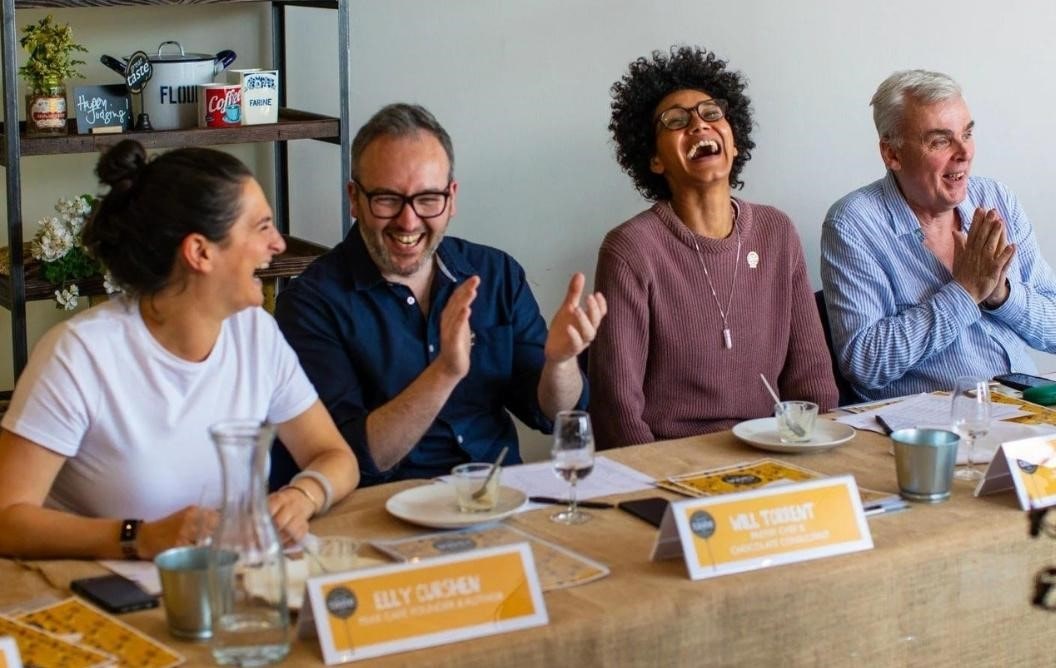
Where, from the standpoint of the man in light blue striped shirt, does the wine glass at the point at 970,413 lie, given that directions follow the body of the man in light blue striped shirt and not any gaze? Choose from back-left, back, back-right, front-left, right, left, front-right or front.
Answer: front-right

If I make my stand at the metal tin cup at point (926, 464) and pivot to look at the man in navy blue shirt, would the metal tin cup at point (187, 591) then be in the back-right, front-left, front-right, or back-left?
front-left

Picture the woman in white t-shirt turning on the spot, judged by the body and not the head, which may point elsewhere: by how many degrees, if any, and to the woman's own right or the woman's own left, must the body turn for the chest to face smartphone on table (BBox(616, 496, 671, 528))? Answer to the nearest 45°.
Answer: approximately 45° to the woman's own left

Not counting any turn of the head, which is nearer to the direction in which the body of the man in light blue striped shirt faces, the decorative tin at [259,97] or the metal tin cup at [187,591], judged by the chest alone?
the metal tin cup

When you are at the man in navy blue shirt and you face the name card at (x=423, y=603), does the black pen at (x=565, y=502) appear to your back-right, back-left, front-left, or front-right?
front-left

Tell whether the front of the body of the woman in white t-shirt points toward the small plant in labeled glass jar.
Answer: no

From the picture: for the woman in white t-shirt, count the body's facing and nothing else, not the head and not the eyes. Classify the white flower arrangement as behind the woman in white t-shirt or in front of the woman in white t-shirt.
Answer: behind

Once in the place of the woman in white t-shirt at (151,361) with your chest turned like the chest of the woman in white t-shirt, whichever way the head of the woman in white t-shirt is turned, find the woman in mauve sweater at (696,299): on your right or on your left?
on your left

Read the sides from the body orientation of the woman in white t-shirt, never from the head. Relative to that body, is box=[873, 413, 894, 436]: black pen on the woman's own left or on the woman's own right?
on the woman's own left

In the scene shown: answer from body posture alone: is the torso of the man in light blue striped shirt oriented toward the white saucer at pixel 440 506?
no

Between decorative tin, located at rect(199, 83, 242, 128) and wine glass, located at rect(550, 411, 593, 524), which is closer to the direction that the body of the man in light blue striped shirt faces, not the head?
the wine glass

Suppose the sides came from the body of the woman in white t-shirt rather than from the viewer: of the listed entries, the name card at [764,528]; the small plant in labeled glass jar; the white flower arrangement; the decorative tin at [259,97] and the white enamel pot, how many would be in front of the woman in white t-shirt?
1

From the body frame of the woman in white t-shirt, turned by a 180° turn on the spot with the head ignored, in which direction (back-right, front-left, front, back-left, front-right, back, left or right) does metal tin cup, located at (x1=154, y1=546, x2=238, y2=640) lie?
back-left

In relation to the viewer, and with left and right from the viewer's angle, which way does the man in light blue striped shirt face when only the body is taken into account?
facing the viewer and to the right of the viewer

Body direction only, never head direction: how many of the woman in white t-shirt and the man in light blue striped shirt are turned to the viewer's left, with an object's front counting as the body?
0

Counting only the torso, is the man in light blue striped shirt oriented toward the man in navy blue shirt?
no

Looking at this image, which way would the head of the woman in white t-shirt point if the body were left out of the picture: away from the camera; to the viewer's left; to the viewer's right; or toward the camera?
to the viewer's right

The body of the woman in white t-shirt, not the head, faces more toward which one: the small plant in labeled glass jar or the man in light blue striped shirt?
the man in light blue striped shirt

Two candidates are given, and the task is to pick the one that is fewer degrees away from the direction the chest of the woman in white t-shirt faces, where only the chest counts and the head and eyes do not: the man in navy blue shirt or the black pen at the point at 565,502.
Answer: the black pen
